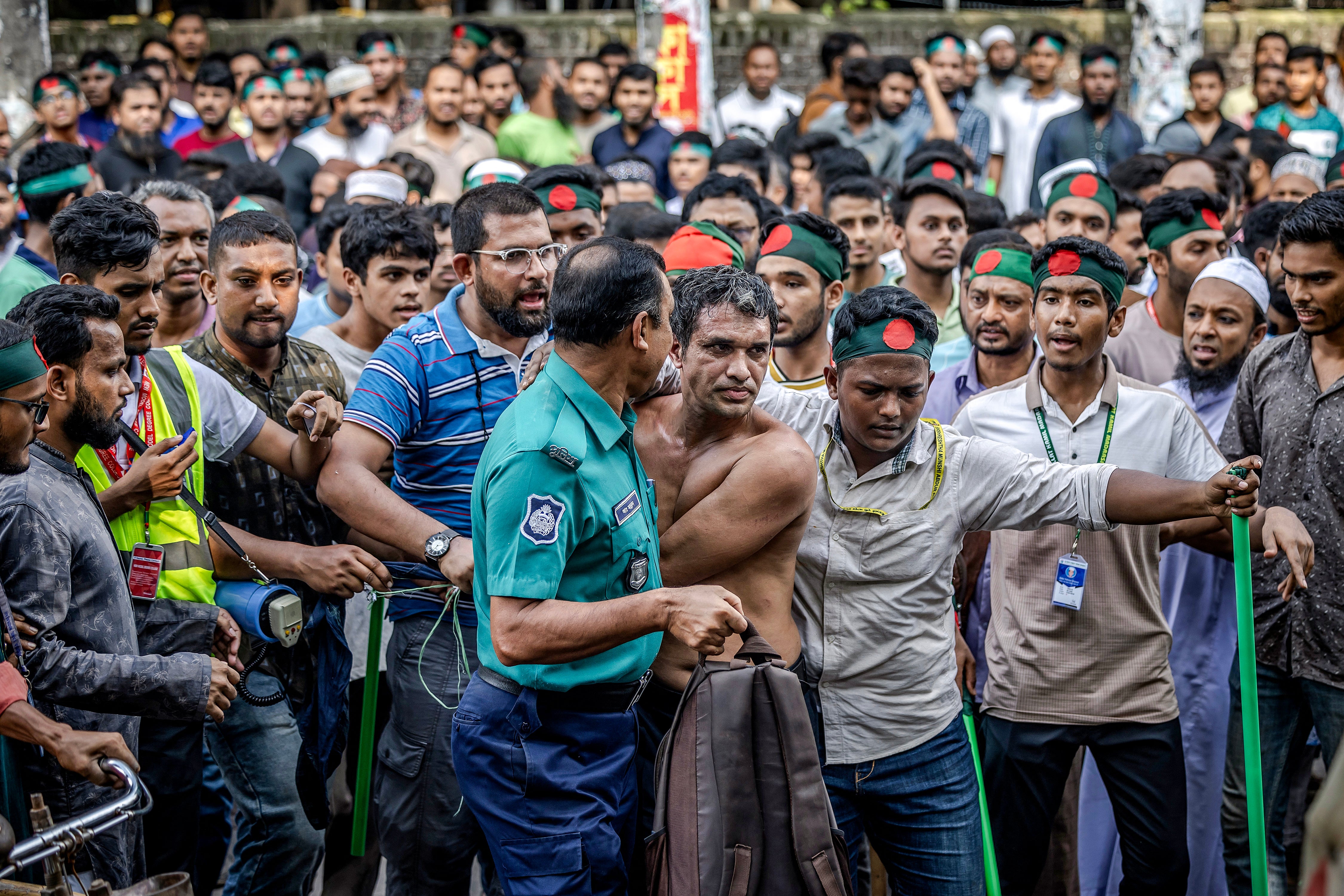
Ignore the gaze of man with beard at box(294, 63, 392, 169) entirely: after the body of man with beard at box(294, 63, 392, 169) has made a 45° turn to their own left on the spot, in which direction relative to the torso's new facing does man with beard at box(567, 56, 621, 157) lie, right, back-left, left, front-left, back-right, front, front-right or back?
front

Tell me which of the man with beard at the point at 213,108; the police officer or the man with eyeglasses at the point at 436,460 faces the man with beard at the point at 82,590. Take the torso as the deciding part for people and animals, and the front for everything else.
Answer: the man with beard at the point at 213,108

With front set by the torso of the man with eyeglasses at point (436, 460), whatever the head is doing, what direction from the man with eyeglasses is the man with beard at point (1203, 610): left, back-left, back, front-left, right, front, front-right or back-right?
front-left

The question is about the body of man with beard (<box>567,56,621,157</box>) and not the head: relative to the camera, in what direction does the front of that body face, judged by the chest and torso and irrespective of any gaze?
toward the camera

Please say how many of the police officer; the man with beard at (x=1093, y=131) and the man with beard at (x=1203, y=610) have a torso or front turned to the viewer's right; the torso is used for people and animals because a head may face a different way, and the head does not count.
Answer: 1

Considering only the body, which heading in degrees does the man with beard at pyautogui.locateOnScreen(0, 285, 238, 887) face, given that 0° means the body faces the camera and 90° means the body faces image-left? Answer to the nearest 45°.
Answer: approximately 270°

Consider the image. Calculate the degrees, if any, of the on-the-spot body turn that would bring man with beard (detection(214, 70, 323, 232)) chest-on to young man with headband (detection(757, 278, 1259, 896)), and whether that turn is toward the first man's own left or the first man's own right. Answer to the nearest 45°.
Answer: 0° — they already face them

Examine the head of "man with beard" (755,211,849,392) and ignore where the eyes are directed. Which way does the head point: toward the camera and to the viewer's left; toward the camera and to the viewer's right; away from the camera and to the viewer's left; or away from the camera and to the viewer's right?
toward the camera and to the viewer's left

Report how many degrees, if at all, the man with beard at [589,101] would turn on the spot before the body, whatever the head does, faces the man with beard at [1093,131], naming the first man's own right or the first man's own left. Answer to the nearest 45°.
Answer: approximately 90° to the first man's own left

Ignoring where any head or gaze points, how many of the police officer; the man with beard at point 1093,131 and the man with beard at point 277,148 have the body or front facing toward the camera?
2

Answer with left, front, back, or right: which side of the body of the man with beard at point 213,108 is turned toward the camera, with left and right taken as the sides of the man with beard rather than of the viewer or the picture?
front

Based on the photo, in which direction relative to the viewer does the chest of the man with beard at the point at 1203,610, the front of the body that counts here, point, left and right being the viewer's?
facing the viewer and to the left of the viewer
